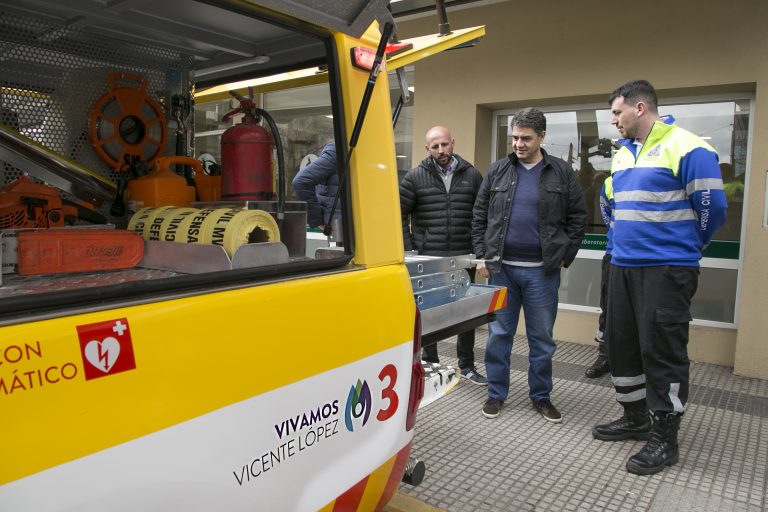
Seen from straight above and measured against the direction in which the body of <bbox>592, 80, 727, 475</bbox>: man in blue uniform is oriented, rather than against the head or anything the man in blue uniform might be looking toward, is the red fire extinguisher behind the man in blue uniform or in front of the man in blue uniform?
in front

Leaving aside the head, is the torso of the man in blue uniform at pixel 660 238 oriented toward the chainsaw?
yes

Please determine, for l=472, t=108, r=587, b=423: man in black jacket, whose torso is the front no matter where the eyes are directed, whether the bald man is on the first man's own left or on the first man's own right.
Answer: on the first man's own right

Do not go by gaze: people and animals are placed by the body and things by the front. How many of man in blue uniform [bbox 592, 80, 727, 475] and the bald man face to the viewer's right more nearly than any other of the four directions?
0

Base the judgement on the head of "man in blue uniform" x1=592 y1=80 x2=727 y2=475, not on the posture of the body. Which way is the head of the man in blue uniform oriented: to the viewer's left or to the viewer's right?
to the viewer's left

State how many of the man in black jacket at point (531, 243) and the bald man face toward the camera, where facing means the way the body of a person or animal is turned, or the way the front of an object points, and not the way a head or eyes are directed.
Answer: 2

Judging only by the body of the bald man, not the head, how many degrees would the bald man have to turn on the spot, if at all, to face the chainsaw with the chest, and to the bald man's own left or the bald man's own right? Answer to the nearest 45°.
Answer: approximately 45° to the bald man's own right

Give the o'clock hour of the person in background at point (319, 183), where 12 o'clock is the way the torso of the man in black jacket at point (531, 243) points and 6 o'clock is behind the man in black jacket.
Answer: The person in background is roughly at 2 o'clock from the man in black jacket.

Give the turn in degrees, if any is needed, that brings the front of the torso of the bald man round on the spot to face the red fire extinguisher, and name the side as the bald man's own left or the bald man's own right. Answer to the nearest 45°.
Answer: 0° — they already face it

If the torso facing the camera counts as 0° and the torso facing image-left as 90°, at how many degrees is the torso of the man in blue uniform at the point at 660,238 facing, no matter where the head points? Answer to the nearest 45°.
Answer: approximately 45°

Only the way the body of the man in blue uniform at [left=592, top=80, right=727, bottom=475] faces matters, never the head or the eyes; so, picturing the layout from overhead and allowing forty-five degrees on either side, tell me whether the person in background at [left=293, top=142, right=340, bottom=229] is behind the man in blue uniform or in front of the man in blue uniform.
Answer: in front
